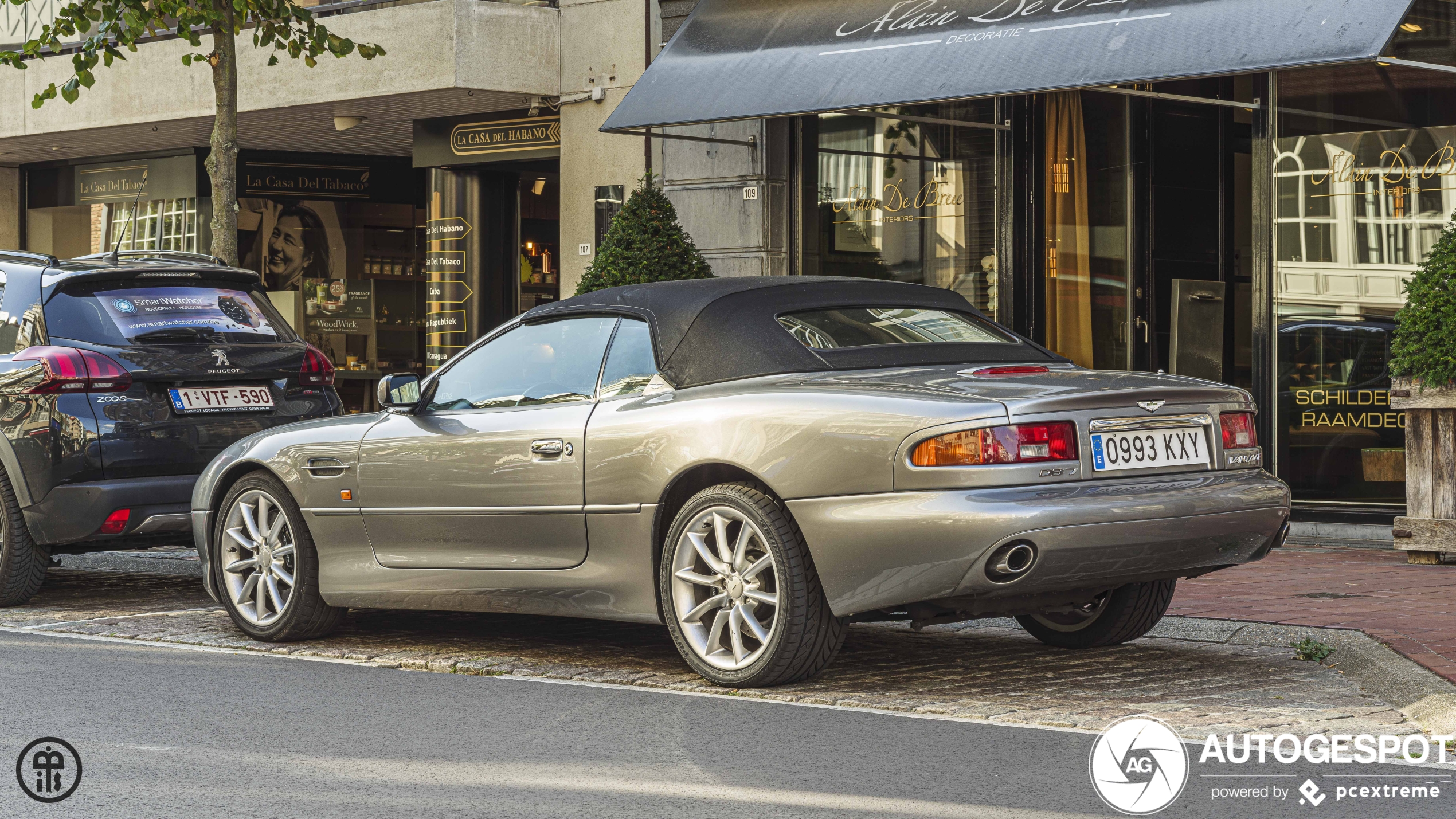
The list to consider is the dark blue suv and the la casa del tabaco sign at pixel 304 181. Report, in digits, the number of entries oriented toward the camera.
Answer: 1

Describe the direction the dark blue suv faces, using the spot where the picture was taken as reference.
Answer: facing away from the viewer and to the left of the viewer

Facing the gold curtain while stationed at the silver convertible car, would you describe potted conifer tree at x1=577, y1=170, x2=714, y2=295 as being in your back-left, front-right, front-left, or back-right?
front-left

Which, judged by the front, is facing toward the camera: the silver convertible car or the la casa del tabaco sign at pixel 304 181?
the la casa del tabaco sign

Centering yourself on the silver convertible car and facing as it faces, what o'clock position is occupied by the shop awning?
The shop awning is roughly at 2 o'clock from the silver convertible car.

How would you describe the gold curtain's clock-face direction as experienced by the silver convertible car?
The gold curtain is roughly at 2 o'clock from the silver convertible car.

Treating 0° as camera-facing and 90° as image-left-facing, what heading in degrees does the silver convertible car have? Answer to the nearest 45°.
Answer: approximately 135°

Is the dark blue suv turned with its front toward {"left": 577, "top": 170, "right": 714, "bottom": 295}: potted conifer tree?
no

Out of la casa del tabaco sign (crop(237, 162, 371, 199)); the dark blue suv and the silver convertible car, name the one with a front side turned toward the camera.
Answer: the la casa del tabaco sign

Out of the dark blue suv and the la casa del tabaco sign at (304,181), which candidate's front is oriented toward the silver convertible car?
the la casa del tabaco sign

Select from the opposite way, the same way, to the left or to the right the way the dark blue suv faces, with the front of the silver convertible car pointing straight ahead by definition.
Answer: the same way

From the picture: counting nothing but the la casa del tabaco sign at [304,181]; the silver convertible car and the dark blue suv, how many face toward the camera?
1

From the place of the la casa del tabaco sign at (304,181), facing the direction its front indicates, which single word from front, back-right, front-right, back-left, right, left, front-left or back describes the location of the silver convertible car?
front

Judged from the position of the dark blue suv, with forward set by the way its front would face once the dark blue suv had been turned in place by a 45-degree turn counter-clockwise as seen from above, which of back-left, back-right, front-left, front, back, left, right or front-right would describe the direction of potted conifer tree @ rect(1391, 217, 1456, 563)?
back

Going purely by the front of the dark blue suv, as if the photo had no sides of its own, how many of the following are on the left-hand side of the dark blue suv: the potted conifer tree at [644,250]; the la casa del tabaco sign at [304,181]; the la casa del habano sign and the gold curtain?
0

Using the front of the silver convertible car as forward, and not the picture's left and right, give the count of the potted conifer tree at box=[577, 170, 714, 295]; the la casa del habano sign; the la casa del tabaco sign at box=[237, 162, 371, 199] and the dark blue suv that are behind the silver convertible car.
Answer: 0

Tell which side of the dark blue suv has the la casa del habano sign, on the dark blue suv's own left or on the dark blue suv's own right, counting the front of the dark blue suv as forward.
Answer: on the dark blue suv's own right

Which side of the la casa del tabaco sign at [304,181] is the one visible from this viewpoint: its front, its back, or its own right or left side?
front

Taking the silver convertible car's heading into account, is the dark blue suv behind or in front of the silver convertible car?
in front
